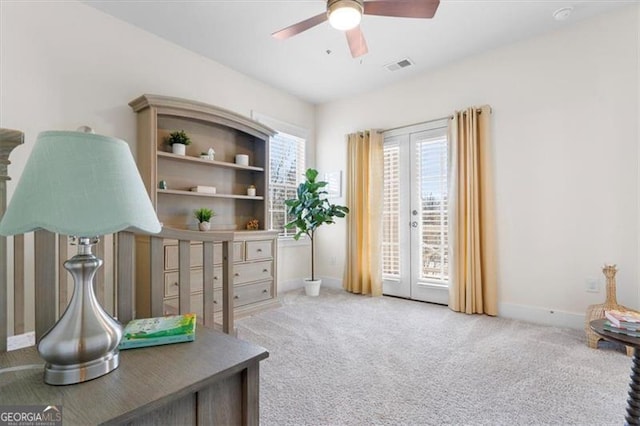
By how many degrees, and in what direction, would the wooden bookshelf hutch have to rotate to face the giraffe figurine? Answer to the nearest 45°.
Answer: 0° — it already faces it

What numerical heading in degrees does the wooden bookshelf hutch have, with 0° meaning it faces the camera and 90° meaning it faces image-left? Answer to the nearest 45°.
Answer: approximately 315°

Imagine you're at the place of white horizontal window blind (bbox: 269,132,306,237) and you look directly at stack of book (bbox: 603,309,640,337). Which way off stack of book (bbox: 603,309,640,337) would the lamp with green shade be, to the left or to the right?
right

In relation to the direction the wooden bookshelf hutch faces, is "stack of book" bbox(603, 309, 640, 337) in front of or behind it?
in front

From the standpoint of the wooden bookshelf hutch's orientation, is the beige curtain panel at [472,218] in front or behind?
in front

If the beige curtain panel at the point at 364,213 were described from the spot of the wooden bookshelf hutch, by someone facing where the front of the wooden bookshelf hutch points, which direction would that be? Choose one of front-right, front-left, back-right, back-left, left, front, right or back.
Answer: front-left

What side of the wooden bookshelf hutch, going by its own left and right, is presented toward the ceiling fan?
front

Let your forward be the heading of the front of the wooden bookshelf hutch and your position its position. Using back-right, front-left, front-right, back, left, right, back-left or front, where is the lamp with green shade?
front-right

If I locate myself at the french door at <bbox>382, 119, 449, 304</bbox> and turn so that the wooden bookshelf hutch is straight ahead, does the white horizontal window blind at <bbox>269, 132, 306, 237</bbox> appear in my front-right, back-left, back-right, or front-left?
front-right
